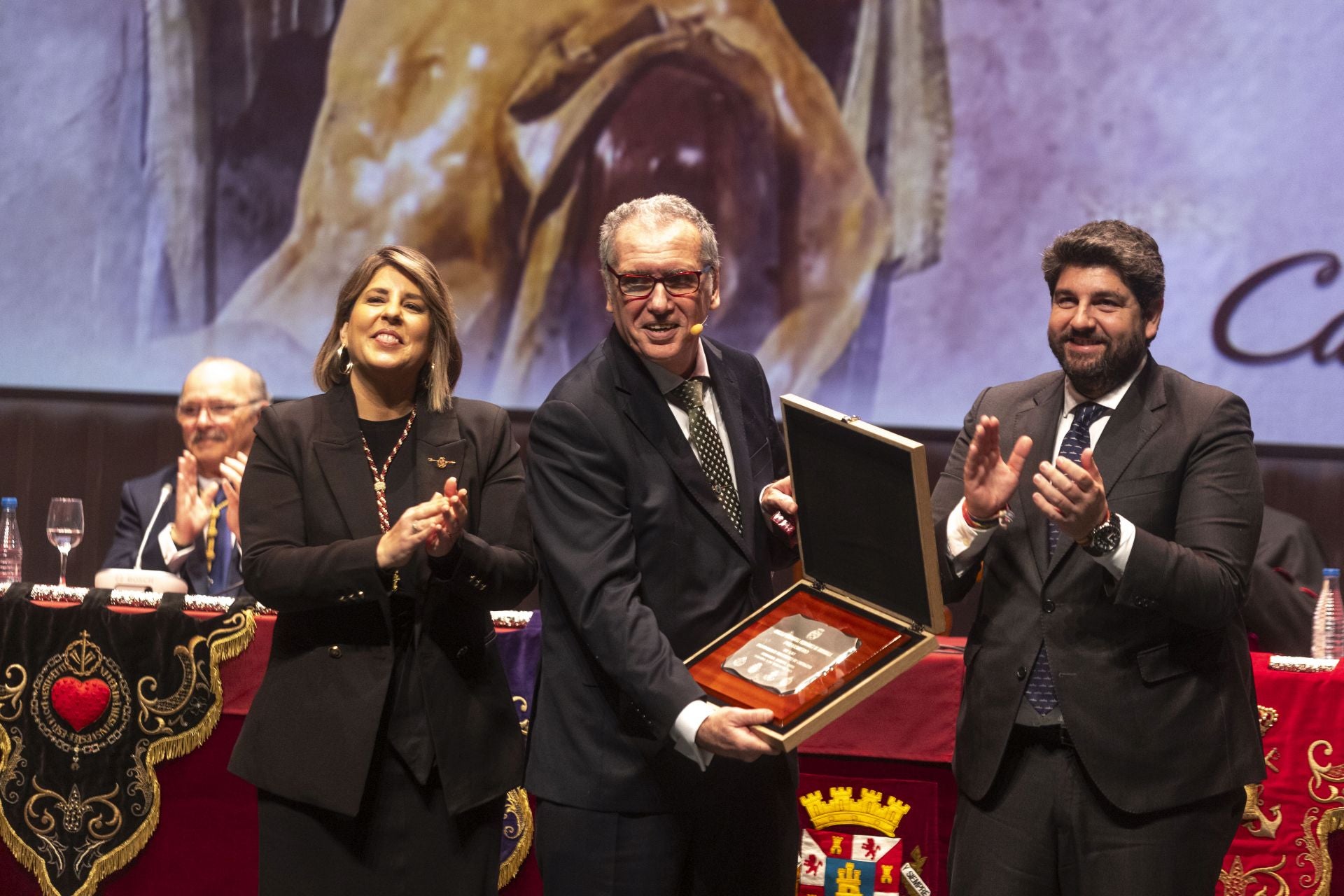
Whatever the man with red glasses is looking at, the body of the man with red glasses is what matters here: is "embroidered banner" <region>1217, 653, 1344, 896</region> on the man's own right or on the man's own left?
on the man's own left

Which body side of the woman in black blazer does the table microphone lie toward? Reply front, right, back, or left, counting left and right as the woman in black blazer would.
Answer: back

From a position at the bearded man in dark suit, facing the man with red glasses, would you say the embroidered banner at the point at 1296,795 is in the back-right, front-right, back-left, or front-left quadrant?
back-right

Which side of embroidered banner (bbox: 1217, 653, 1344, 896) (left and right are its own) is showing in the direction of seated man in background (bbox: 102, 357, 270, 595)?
right

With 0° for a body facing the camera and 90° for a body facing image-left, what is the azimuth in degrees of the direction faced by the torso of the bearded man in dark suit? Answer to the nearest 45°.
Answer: approximately 45°

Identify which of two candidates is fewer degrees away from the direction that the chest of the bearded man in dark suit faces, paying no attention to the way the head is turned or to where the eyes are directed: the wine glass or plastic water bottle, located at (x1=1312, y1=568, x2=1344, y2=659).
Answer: the wine glass

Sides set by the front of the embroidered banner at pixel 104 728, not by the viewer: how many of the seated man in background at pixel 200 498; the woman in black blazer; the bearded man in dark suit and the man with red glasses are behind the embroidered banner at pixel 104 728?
1

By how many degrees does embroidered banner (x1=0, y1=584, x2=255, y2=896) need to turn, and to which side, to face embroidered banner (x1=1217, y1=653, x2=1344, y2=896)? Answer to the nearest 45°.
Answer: approximately 45° to its left

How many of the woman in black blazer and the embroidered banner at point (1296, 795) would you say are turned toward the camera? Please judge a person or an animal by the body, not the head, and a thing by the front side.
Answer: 2

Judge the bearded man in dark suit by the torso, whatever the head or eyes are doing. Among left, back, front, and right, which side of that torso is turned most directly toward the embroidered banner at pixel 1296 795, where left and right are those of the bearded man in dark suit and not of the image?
back

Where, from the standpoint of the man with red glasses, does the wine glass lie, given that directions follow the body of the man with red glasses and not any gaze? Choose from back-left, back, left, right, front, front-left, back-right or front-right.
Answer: back

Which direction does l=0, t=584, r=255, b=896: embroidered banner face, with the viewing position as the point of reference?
facing the viewer
